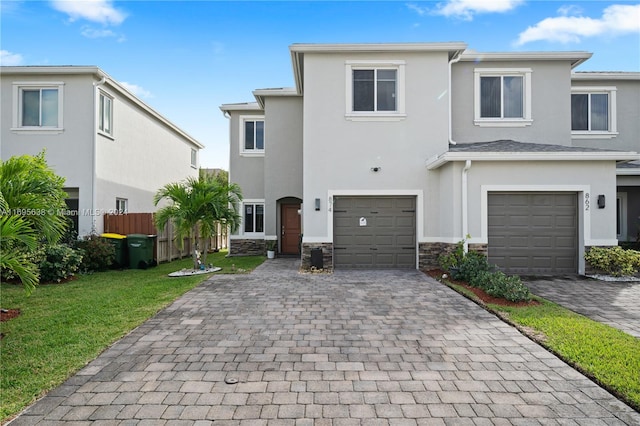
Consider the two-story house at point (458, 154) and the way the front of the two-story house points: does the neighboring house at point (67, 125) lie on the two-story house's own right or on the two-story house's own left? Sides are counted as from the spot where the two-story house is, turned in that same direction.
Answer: on the two-story house's own right

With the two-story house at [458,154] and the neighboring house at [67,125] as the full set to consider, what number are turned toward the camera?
2

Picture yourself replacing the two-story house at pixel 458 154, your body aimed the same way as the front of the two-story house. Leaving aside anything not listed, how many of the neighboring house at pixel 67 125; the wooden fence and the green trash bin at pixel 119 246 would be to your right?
3

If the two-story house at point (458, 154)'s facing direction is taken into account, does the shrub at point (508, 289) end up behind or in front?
in front

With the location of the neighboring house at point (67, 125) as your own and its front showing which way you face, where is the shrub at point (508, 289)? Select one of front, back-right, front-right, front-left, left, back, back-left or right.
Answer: front-left

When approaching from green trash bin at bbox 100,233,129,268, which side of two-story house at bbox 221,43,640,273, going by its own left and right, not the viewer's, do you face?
right

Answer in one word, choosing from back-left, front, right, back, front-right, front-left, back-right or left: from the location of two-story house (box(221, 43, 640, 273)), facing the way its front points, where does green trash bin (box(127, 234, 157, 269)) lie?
right

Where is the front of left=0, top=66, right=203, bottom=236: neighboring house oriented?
toward the camera

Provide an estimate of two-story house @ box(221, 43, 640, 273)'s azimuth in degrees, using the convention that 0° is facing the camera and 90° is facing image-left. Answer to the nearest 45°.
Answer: approximately 0°
